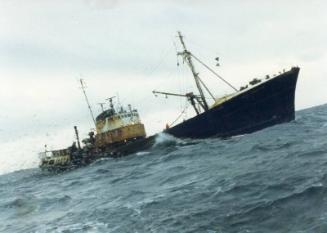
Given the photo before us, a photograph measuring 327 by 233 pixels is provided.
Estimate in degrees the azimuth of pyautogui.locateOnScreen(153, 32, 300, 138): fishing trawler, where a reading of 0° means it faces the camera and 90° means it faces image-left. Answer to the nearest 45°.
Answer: approximately 270°
